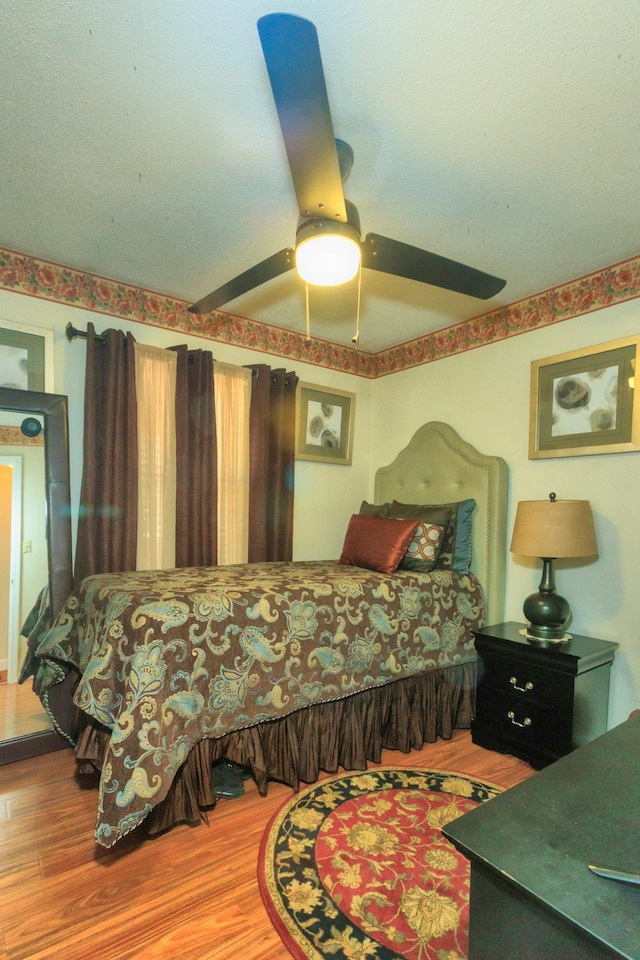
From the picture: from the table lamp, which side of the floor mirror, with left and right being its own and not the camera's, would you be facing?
front

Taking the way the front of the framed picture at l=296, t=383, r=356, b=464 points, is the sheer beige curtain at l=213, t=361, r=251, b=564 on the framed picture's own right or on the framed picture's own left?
on the framed picture's own right

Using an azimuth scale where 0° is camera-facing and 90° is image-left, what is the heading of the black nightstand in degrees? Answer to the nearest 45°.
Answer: approximately 45°

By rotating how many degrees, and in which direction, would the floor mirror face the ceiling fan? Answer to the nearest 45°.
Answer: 0° — it already faces it

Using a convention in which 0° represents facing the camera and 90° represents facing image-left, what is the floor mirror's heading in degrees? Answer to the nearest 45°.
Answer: approximately 315°

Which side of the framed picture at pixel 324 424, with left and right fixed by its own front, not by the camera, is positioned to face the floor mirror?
right

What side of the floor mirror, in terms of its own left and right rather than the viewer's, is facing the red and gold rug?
front

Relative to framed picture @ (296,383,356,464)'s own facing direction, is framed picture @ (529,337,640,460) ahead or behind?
ahead

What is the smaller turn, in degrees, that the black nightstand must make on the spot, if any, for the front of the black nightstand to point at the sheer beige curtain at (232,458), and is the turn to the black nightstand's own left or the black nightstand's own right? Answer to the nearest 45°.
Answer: approximately 45° to the black nightstand's own right

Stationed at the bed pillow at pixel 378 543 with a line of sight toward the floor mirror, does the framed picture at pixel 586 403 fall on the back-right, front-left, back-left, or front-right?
back-left
